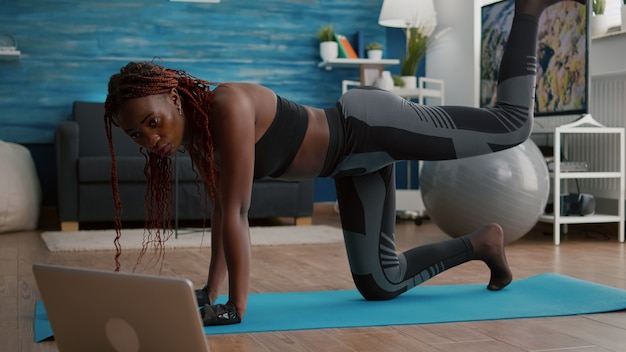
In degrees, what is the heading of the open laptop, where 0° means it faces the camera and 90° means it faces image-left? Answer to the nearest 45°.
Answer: approximately 225°

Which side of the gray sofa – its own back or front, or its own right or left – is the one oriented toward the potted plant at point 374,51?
left

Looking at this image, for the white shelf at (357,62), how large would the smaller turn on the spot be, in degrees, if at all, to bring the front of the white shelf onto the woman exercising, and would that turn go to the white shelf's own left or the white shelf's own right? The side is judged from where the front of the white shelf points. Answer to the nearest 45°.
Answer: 0° — it already faces them

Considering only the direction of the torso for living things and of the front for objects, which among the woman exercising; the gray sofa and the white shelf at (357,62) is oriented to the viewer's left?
the woman exercising

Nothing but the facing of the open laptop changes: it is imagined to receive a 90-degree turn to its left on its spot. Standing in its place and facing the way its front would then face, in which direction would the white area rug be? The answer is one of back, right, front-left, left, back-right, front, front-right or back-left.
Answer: front-right

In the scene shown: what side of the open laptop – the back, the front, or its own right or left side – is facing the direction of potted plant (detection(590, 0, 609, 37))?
front

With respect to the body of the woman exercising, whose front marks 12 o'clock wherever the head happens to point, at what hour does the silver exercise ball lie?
The silver exercise ball is roughly at 4 o'clock from the woman exercising.

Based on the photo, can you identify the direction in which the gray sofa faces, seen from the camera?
facing the viewer

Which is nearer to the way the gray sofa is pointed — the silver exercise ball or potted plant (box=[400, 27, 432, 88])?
the silver exercise ball

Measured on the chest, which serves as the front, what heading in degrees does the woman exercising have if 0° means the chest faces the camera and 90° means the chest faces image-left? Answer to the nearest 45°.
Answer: approximately 90°

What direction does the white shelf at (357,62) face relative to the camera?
toward the camera

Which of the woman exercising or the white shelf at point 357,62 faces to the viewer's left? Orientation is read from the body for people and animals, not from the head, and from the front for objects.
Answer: the woman exercising

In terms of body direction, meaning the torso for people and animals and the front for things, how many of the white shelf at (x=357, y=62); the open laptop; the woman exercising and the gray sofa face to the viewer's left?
1

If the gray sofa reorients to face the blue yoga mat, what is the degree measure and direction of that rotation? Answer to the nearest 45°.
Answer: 0° — it already faces it

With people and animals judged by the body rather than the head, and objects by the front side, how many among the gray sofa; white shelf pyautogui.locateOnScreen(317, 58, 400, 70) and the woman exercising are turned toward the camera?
2

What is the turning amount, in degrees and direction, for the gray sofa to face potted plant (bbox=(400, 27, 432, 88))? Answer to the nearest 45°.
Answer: approximately 90° to its left
